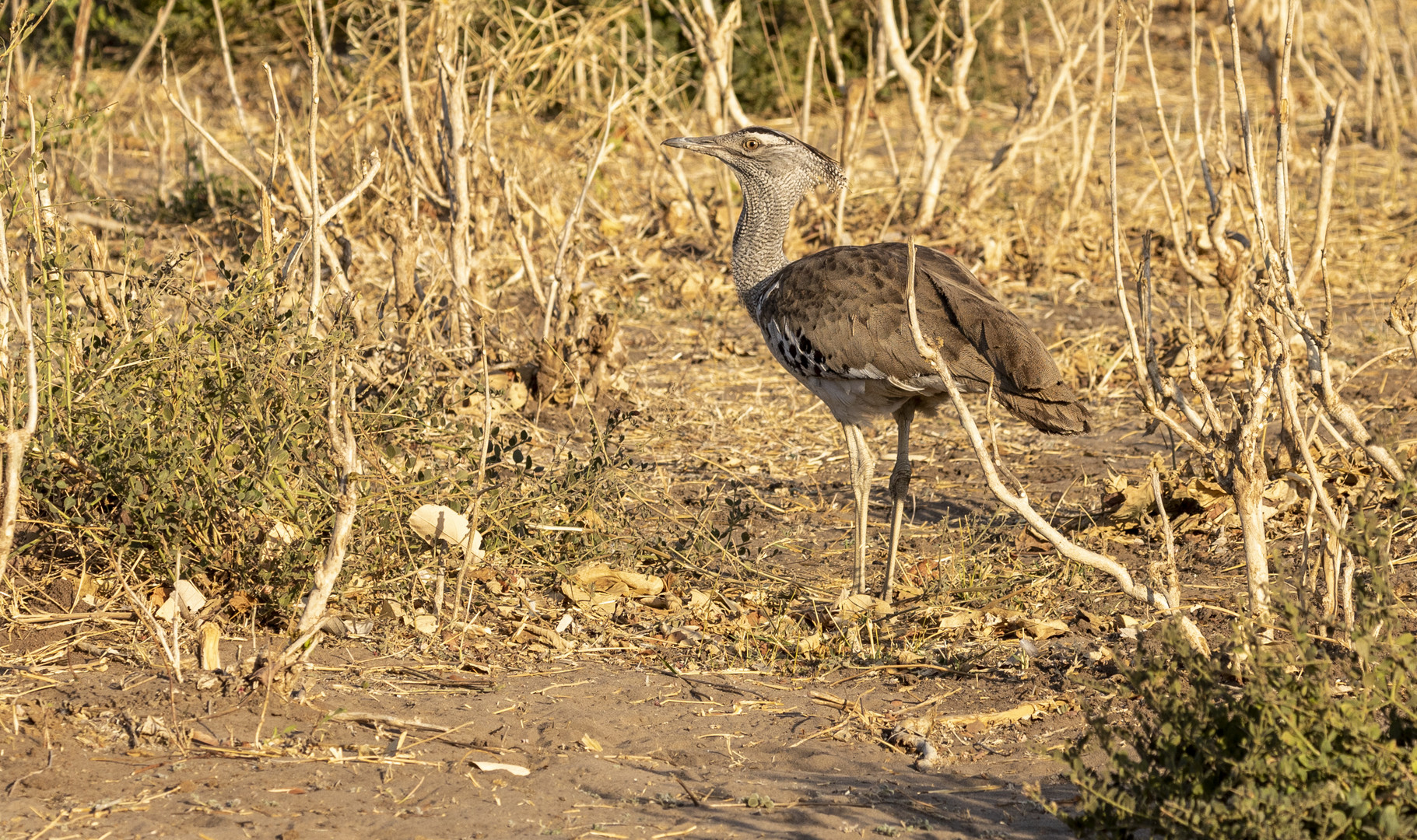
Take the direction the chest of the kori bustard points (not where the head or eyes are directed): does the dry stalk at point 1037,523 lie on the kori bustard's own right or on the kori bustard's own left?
on the kori bustard's own left

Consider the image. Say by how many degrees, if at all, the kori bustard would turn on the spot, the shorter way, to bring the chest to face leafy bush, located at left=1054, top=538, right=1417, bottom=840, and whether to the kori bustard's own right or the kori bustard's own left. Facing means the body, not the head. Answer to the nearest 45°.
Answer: approximately 90° to the kori bustard's own left

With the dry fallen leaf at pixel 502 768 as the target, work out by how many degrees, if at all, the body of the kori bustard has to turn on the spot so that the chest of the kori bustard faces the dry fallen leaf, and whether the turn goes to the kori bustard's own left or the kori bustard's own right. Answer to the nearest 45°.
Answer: approximately 90° to the kori bustard's own left

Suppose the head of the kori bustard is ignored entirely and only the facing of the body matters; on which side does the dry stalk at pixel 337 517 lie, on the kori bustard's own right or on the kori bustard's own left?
on the kori bustard's own left

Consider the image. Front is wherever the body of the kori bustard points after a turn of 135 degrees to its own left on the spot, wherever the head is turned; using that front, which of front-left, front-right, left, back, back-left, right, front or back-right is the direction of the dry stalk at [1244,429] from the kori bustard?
front

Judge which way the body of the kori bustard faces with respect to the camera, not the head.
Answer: to the viewer's left

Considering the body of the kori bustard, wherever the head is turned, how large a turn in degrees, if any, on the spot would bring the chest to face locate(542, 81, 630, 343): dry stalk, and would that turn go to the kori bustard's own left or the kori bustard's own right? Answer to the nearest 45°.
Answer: approximately 45° to the kori bustard's own right

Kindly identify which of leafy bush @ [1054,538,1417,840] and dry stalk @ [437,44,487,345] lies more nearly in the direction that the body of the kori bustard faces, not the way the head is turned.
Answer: the dry stalk

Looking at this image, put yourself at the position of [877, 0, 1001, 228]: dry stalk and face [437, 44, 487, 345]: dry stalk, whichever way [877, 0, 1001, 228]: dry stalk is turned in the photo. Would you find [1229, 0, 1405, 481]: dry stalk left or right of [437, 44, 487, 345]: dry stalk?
left
